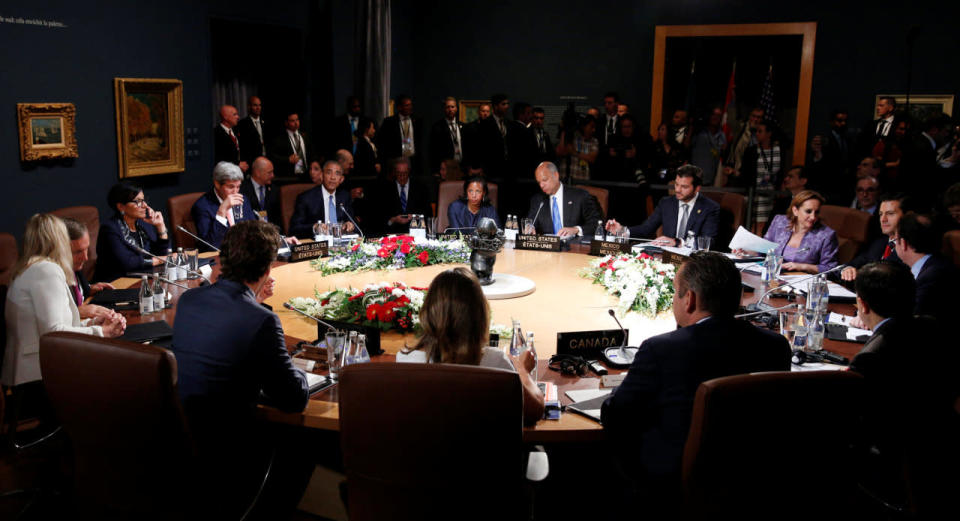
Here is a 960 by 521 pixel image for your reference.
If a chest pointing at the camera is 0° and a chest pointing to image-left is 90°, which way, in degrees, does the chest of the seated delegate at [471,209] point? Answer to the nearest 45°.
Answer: approximately 0°

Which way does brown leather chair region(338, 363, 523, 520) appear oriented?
away from the camera

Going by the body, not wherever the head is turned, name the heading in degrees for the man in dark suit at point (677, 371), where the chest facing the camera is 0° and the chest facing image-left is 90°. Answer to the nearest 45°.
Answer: approximately 135°

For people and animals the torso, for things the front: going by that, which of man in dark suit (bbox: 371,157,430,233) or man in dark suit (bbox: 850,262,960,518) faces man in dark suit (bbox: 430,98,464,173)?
man in dark suit (bbox: 850,262,960,518)

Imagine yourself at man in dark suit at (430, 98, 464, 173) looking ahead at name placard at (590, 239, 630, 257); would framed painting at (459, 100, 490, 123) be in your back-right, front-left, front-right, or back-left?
back-left

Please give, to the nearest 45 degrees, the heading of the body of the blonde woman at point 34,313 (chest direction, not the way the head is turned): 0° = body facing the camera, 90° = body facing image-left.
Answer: approximately 270°

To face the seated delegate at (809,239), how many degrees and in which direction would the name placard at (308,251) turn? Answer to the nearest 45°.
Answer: approximately 45° to its left

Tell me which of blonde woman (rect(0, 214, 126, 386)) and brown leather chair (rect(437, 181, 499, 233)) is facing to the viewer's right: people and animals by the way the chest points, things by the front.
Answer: the blonde woman

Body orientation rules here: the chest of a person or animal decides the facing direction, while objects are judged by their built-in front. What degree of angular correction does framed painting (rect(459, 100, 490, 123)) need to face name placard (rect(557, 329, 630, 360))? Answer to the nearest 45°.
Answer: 0° — it already faces it

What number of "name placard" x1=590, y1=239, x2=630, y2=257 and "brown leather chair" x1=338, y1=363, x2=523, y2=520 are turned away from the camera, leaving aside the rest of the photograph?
1

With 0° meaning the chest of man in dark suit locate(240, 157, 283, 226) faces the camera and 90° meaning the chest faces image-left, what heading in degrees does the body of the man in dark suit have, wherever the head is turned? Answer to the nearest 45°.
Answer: approximately 315°

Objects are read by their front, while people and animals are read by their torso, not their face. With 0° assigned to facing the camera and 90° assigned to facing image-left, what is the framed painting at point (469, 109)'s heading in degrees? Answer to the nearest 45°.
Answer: approximately 0°

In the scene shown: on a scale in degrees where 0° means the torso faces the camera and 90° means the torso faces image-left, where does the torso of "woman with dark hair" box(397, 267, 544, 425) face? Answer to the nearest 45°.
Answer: approximately 180°
